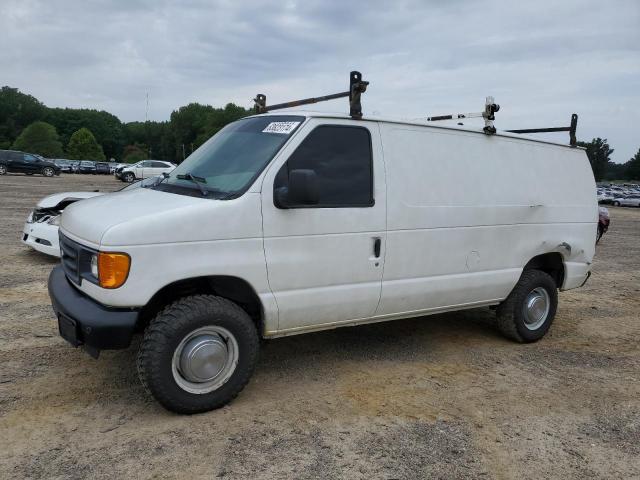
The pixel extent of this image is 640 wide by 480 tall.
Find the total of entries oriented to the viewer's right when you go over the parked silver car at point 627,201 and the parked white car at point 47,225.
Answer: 0

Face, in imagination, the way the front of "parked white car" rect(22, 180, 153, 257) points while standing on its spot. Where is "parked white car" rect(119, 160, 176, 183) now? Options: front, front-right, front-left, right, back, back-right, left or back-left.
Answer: back-right

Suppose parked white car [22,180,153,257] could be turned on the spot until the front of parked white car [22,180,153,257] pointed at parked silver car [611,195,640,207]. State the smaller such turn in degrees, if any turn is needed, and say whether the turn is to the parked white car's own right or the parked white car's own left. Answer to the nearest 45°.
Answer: approximately 180°

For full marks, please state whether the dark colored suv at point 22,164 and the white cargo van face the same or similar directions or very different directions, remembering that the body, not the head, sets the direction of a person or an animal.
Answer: very different directions

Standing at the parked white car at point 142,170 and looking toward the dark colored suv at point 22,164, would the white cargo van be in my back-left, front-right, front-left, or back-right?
back-left

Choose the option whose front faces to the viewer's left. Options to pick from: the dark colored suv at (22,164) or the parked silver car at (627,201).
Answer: the parked silver car

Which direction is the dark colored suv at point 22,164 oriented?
to the viewer's right

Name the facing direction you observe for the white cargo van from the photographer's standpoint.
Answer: facing the viewer and to the left of the viewer

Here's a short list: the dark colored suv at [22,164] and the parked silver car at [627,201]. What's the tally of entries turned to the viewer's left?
1

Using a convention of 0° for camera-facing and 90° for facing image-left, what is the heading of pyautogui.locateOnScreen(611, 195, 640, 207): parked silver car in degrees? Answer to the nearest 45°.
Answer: approximately 90°

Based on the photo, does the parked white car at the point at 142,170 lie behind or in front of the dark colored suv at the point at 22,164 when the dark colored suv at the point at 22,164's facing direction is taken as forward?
in front
